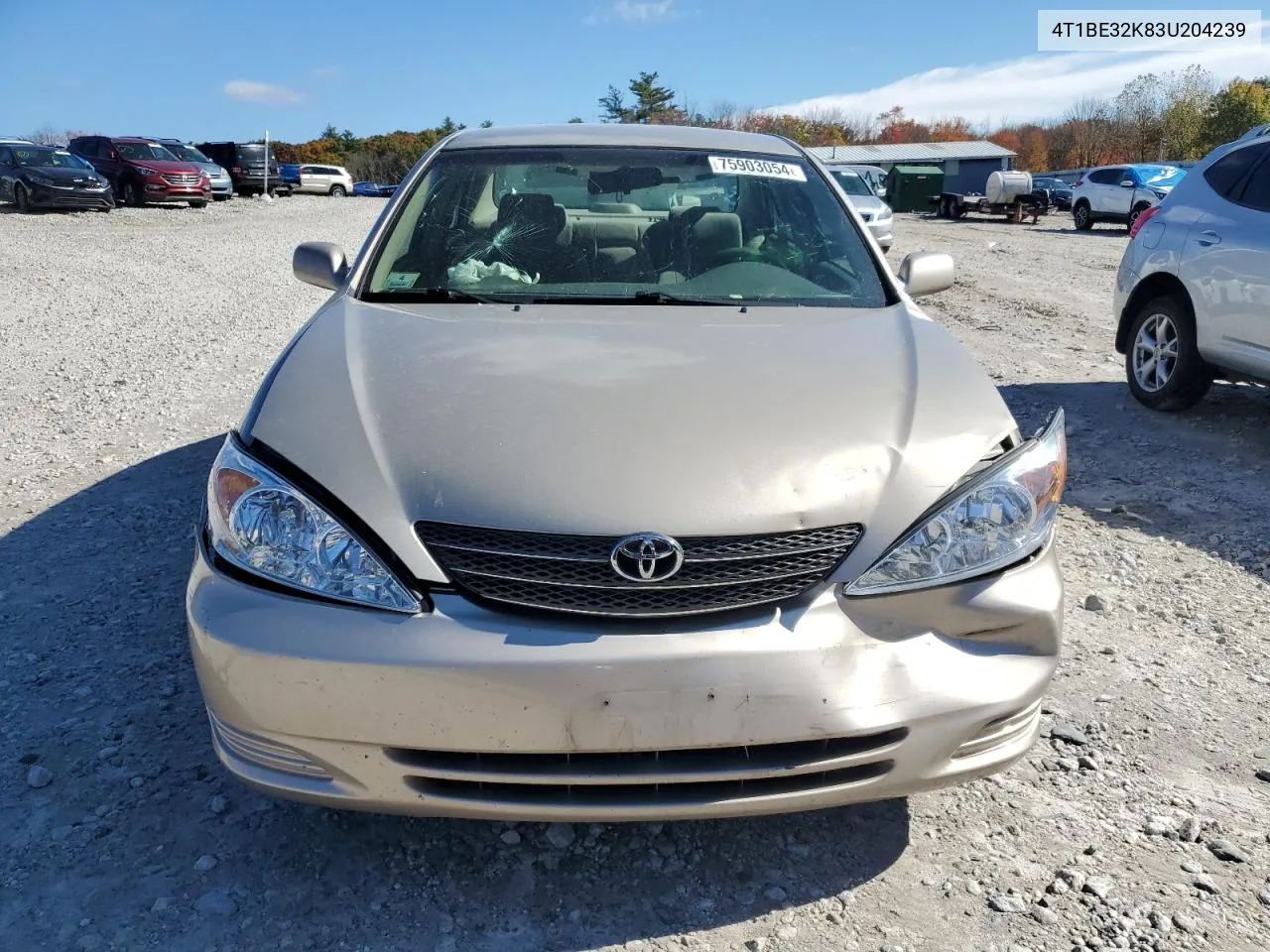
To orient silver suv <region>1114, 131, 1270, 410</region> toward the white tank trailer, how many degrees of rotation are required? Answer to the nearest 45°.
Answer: approximately 135° to its left
